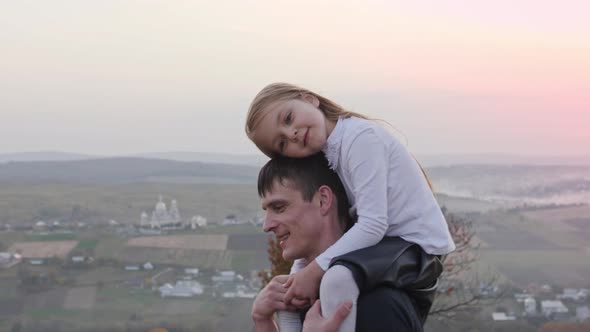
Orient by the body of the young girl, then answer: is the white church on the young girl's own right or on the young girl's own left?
on the young girl's own right
